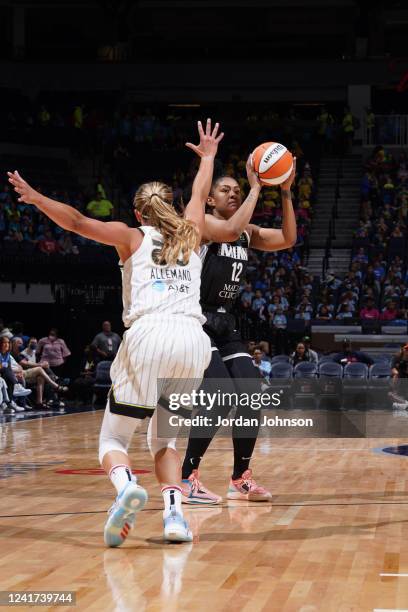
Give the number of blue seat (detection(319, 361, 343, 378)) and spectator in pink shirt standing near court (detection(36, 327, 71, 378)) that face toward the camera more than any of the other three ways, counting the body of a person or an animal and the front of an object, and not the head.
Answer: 2

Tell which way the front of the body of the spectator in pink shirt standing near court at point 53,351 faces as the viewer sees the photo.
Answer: toward the camera

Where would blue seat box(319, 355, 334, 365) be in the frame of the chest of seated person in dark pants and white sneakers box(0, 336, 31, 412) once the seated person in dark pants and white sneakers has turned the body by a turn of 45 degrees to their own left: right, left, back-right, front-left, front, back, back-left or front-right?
front

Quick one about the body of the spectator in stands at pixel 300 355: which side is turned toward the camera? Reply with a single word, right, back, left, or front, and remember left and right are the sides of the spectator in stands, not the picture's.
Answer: front

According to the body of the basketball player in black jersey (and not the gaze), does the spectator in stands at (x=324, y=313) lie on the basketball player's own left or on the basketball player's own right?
on the basketball player's own left

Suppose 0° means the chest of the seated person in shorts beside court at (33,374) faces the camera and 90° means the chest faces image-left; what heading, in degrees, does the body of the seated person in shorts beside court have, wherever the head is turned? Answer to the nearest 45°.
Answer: approximately 315°

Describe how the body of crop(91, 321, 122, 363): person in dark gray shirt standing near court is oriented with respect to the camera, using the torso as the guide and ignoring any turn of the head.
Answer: toward the camera

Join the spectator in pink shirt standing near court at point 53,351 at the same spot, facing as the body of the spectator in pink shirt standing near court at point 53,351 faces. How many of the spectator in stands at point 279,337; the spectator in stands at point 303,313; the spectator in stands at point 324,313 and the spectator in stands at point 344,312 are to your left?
4

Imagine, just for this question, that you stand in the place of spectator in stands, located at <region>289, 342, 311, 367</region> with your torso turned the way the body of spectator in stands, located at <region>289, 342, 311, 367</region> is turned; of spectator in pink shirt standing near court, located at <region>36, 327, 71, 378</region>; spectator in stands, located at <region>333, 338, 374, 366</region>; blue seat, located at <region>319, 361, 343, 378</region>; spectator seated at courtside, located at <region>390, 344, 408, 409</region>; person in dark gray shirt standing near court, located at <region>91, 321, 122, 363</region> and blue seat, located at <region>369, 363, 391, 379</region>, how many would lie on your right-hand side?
2

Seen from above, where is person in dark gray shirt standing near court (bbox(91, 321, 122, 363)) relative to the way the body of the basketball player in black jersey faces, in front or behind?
behind

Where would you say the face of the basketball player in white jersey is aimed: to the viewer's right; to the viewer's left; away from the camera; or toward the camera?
away from the camera

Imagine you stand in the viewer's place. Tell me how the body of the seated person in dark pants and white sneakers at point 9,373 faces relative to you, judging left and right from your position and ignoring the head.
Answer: facing the viewer and to the right of the viewer

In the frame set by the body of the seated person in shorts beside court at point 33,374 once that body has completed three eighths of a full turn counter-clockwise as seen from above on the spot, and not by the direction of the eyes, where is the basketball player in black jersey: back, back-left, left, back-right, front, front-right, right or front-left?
back
